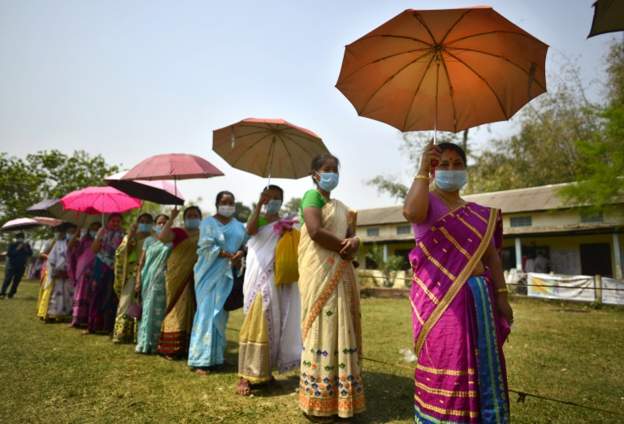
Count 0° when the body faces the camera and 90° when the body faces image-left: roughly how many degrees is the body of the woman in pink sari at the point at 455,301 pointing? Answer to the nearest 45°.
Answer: approximately 0°

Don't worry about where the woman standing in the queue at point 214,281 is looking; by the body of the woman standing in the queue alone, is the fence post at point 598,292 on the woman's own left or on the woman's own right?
on the woman's own left

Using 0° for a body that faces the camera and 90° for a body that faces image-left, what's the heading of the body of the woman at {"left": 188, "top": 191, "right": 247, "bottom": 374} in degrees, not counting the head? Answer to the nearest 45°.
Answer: approximately 315°

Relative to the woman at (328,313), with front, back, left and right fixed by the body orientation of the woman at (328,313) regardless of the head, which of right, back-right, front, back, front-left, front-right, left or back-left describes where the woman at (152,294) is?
back

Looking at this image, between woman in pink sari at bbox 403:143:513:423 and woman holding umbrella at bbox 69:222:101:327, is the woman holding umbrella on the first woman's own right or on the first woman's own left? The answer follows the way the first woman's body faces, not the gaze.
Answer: on the first woman's own right

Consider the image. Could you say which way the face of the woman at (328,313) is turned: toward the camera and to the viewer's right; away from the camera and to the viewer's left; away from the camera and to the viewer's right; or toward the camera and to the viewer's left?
toward the camera and to the viewer's right

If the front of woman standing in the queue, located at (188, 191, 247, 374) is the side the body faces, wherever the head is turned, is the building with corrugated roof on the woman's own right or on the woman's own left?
on the woman's own left
